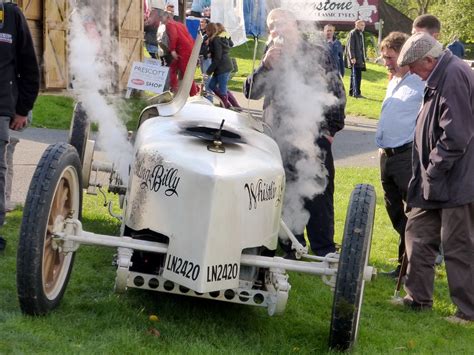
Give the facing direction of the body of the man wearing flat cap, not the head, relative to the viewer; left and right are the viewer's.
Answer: facing to the left of the viewer

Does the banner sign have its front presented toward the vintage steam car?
yes

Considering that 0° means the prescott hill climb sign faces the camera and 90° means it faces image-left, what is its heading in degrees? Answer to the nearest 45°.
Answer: approximately 0°

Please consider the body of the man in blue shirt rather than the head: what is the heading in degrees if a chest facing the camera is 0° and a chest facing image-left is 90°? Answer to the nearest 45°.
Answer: approximately 45°

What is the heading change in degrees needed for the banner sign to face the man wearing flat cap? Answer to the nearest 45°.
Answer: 0° — it already faces them
